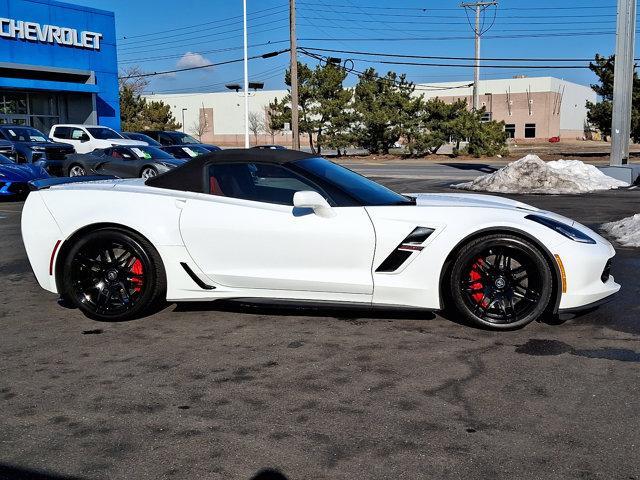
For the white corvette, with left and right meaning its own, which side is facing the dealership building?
left

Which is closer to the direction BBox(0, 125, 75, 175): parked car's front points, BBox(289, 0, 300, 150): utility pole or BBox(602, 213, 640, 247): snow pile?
the snow pile

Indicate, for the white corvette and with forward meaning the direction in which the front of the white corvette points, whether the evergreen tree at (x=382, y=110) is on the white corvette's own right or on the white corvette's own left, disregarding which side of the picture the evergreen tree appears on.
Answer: on the white corvette's own left

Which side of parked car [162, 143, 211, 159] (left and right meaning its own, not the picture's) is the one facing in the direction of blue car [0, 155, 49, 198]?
right

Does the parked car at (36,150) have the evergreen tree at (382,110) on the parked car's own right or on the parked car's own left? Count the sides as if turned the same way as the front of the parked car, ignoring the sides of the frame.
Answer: on the parked car's own left

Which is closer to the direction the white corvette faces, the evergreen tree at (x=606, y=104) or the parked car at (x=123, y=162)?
the evergreen tree

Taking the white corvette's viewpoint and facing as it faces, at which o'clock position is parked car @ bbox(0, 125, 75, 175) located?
The parked car is roughly at 8 o'clock from the white corvette.

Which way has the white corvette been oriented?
to the viewer's right

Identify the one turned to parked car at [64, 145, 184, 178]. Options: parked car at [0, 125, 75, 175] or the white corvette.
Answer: parked car at [0, 125, 75, 175]
